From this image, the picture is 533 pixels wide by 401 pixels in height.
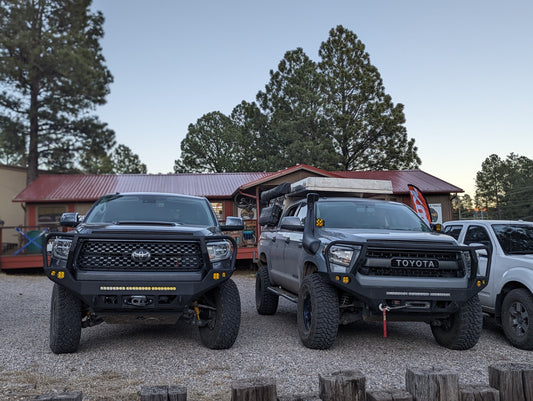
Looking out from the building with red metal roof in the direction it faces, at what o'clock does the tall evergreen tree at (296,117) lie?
The tall evergreen tree is roughly at 7 o'clock from the building with red metal roof.

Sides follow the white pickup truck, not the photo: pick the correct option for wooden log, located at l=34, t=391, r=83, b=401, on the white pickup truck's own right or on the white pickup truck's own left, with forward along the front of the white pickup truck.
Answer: on the white pickup truck's own right

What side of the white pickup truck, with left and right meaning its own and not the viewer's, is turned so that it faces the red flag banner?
back

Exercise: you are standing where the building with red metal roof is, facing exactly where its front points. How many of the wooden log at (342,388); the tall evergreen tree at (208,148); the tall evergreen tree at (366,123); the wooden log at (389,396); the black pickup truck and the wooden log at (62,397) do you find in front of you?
4

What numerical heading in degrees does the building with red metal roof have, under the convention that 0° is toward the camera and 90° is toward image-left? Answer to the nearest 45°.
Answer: approximately 0°

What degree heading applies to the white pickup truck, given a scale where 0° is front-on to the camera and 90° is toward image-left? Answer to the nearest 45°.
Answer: approximately 315°

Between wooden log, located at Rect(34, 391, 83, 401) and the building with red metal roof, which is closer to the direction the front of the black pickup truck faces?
the wooden log

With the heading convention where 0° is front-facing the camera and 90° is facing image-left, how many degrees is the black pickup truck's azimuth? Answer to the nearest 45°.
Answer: approximately 0°

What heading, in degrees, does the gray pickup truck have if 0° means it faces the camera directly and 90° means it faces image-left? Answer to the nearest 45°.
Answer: approximately 315°

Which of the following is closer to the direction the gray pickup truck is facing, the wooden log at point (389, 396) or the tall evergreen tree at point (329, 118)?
the wooden log
